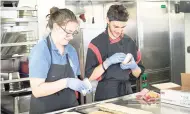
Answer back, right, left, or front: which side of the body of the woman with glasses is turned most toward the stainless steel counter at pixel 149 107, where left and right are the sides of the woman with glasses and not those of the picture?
front

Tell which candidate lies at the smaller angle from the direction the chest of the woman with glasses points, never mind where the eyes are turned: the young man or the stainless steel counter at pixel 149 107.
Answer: the stainless steel counter

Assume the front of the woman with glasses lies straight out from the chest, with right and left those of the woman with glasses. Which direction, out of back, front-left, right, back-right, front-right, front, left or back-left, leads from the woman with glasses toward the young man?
left

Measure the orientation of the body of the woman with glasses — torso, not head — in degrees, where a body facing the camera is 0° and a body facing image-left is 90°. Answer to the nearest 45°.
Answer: approximately 315°
